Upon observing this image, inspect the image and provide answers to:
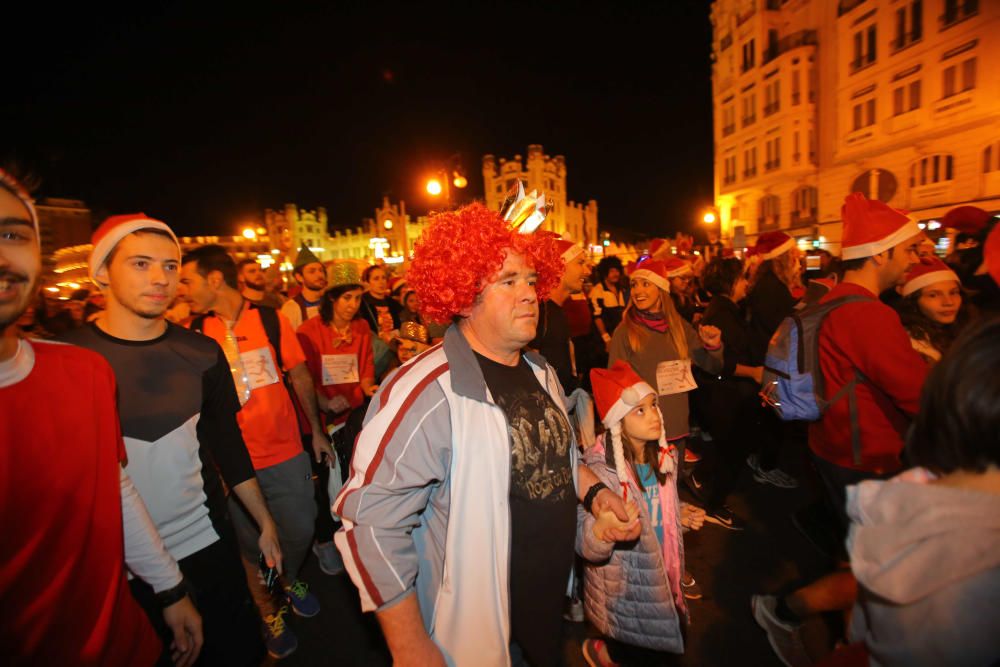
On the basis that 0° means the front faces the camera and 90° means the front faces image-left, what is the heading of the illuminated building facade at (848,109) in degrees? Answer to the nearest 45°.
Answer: approximately 45°

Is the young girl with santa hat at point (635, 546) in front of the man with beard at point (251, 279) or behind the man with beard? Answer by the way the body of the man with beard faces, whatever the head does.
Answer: in front

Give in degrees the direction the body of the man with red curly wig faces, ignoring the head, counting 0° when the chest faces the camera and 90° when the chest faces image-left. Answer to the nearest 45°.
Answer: approximately 315°

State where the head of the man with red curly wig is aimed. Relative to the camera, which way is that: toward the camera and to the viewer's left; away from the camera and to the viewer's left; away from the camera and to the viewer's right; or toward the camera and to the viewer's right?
toward the camera and to the viewer's right

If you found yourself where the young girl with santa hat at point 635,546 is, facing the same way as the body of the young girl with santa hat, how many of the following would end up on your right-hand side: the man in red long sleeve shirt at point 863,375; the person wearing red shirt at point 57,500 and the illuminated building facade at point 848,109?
1

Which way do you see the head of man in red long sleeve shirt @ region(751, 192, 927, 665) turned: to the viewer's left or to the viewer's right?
to the viewer's right

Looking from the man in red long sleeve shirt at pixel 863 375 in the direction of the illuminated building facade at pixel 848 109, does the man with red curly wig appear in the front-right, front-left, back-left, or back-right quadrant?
back-left

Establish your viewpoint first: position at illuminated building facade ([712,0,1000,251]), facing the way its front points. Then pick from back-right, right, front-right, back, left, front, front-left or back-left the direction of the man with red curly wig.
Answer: front-left

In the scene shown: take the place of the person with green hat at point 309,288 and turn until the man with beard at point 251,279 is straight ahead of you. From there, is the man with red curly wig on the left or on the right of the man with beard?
left

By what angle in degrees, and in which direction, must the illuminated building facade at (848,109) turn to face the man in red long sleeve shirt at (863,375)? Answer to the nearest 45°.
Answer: approximately 45° to its left

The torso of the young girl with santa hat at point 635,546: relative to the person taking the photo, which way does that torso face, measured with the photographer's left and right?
facing the viewer and to the right of the viewer

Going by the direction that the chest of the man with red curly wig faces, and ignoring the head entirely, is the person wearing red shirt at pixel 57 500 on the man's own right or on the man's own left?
on the man's own right
